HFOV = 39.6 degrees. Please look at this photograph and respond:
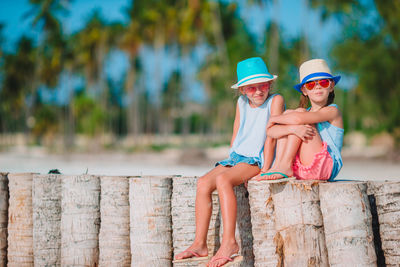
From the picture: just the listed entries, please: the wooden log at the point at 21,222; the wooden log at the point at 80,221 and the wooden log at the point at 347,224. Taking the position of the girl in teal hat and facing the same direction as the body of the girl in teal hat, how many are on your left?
1

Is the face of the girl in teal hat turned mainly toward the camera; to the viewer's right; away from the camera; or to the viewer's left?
toward the camera

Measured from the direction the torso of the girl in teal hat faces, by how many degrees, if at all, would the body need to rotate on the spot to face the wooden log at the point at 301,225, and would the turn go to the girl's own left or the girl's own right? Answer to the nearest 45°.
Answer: approximately 90° to the girl's own left

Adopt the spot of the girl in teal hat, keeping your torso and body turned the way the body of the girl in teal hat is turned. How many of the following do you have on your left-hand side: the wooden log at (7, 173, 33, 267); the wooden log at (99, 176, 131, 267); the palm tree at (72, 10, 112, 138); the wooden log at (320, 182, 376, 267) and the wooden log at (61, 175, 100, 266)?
1

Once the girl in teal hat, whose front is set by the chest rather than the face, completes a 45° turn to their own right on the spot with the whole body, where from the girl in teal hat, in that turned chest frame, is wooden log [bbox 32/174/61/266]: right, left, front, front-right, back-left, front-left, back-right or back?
front

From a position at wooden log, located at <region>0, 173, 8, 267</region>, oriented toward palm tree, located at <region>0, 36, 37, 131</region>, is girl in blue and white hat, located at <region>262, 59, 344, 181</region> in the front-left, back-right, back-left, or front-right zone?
back-right

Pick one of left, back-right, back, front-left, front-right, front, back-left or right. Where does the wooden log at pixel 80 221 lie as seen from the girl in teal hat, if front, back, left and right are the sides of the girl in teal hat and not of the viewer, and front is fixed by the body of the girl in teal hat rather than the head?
front-right

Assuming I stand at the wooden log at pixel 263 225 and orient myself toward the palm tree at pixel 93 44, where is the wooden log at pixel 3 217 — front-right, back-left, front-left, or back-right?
front-left

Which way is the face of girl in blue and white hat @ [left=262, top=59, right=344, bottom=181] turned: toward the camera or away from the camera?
toward the camera

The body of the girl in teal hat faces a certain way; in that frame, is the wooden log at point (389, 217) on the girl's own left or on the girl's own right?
on the girl's own left

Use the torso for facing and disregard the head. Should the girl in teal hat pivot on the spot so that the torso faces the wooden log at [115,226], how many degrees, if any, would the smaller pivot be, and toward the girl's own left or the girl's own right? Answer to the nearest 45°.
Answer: approximately 45° to the girl's own right

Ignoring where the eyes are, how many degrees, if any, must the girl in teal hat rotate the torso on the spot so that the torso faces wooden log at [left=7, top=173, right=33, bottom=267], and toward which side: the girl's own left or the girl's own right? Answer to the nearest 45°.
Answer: approximately 45° to the girl's own right

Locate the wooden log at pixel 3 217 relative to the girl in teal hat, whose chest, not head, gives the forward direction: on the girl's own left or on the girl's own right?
on the girl's own right

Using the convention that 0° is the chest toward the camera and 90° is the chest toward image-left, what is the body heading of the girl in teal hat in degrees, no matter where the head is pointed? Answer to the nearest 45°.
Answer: approximately 45°

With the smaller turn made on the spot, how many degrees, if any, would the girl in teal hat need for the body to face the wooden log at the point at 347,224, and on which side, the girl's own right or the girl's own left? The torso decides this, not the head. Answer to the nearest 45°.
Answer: approximately 90° to the girl's own left
